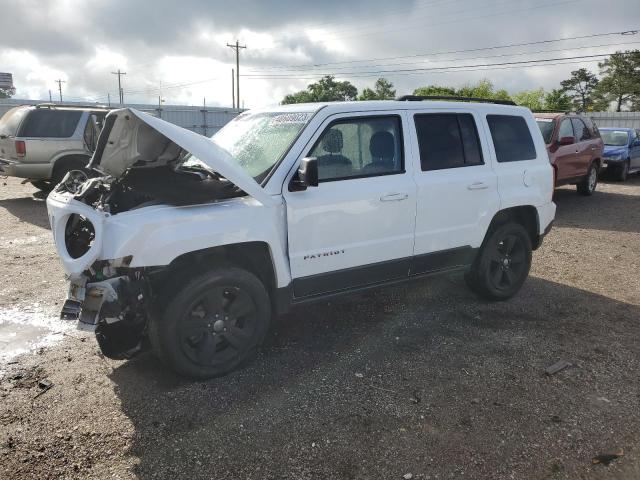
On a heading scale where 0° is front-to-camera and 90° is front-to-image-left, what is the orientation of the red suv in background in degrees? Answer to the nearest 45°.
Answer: approximately 45°

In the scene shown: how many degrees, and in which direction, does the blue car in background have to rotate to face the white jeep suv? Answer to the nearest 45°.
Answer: approximately 45° to its left

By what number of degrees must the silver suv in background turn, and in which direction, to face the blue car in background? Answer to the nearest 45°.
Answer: approximately 45° to its right

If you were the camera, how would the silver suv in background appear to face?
facing away from the viewer and to the right of the viewer

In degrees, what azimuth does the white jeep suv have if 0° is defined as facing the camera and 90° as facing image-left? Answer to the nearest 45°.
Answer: approximately 45°

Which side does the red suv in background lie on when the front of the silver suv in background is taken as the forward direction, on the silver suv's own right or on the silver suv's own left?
on the silver suv's own right

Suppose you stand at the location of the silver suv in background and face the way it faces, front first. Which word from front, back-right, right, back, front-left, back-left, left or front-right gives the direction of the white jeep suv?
back-right
